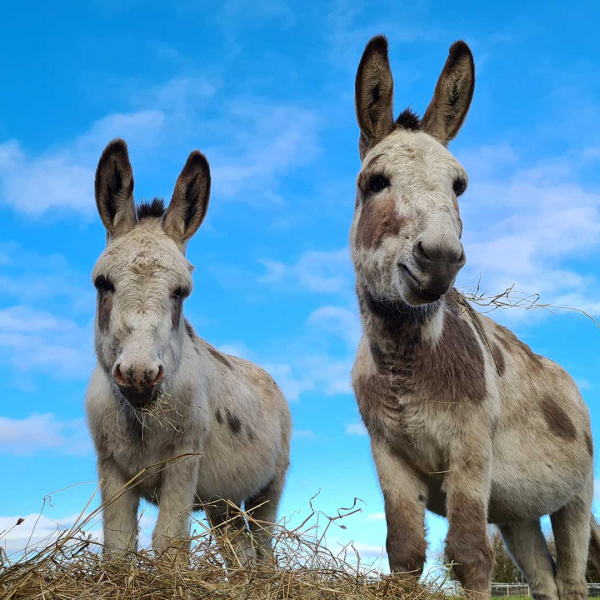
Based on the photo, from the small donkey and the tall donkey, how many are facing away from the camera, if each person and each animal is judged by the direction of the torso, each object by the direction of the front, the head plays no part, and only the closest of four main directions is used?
0

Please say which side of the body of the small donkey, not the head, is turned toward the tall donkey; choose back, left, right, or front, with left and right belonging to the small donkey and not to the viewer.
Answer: left

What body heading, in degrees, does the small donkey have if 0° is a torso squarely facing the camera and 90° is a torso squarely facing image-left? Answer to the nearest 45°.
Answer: approximately 45°

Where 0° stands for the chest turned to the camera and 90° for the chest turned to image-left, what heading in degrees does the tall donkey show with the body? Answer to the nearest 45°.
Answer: approximately 45°

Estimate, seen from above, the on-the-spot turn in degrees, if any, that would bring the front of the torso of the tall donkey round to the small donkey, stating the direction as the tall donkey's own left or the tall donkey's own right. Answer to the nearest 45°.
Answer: approximately 45° to the tall donkey's own right
